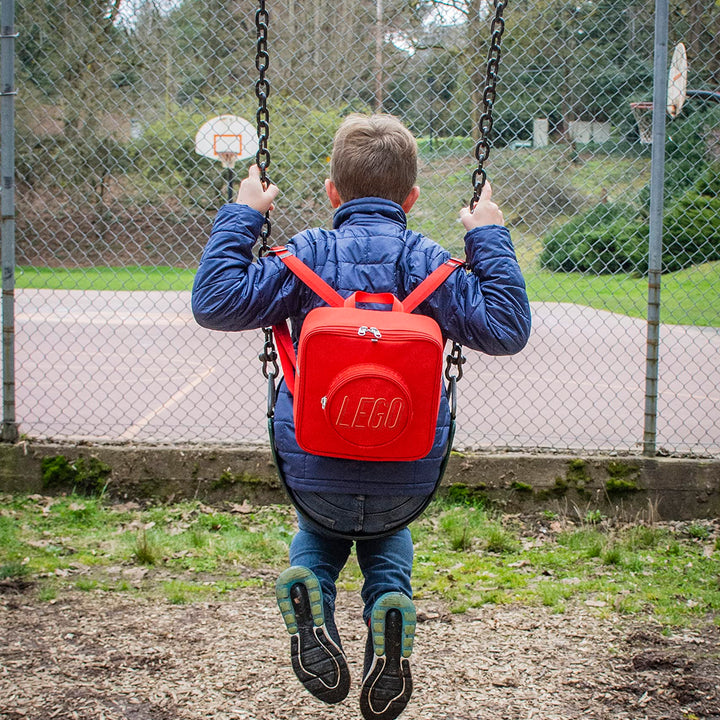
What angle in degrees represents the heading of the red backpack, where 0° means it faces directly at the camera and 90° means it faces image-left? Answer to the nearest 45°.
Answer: approximately 0°

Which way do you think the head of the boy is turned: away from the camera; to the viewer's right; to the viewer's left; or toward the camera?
away from the camera

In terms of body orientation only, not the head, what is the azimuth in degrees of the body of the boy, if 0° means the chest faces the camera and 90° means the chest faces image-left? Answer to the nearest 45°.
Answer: approximately 180°

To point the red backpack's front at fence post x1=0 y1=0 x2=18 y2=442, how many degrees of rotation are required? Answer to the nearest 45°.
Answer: approximately 135° to its right

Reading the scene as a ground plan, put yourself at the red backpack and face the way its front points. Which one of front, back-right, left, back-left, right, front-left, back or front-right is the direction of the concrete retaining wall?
back

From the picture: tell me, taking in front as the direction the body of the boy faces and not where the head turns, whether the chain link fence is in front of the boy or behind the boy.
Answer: in front

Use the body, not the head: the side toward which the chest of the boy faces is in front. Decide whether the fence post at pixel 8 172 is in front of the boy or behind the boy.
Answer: in front

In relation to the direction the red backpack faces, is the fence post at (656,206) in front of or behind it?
behind

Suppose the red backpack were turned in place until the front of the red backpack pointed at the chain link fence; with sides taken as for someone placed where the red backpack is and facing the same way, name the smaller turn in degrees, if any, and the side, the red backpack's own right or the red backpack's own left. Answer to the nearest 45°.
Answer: approximately 180°

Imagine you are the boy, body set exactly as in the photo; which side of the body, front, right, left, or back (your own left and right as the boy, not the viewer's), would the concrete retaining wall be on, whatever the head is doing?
front
